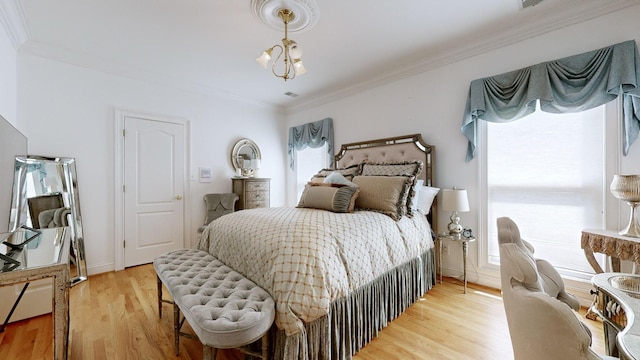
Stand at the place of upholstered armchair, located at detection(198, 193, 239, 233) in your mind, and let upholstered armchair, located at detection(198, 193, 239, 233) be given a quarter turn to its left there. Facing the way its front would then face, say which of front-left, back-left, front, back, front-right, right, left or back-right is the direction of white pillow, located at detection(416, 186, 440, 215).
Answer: front

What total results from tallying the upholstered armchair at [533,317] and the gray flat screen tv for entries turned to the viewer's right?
2

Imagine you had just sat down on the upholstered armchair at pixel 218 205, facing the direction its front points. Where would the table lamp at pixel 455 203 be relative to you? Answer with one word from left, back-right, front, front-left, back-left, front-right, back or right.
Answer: left

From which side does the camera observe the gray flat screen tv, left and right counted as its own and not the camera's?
right

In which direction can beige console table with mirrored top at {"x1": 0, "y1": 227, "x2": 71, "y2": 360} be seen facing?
to the viewer's right

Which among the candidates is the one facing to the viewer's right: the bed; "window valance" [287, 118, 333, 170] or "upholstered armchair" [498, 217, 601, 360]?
the upholstered armchair

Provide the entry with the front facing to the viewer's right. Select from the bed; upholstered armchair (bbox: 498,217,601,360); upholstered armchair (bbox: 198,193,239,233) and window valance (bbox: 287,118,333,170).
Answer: upholstered armchair (bbox: 498,217,601,360)

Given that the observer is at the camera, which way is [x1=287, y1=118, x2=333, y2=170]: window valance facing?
facing the viewer and to the left of the viewer

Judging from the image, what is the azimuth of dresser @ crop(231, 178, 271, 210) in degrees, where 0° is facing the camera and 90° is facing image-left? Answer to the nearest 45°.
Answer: approximately 315°

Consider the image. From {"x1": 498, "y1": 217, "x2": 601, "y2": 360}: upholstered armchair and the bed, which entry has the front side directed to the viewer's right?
the upholstered armchair

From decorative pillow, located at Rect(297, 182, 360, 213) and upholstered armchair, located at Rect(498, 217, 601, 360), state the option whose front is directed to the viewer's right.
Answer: the upholstered armchair
